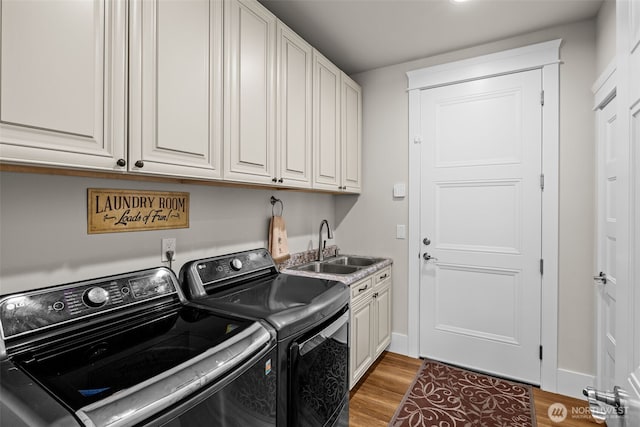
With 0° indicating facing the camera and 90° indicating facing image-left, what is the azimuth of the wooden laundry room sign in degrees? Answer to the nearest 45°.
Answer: approximately 315°

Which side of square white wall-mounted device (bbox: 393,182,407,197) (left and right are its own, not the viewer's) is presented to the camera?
front

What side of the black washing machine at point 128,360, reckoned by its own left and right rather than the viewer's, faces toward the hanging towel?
left

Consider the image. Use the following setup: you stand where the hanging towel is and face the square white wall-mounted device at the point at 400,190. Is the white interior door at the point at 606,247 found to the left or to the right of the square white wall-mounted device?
right

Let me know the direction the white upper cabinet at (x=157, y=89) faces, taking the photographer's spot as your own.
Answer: facing the viewer and to the right of the viewer

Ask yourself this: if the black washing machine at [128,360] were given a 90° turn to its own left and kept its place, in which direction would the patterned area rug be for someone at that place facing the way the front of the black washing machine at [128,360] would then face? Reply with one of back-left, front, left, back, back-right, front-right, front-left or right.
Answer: front-right

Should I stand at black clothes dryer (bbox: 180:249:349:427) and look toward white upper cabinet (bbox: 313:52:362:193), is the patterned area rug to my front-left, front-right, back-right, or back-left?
front-right

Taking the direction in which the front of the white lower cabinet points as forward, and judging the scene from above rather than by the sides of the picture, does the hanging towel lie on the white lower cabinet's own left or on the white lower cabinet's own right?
on the white lower cabinet's own right

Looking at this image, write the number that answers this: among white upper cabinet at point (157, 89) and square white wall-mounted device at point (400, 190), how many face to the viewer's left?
0
